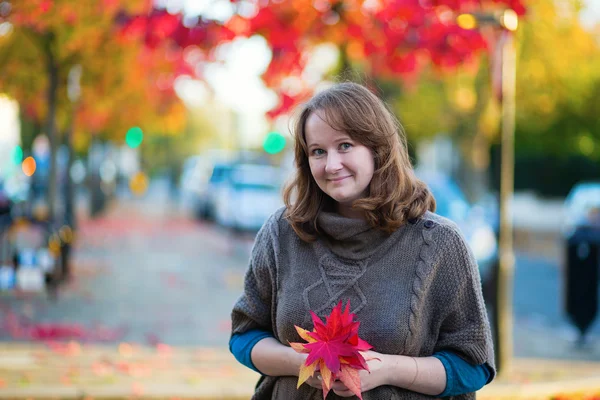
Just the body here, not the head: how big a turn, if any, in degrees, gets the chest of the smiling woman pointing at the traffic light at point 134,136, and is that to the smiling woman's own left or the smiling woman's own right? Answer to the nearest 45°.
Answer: approximately 180°

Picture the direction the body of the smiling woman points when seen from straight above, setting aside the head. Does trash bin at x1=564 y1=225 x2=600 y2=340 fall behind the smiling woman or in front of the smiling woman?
behind

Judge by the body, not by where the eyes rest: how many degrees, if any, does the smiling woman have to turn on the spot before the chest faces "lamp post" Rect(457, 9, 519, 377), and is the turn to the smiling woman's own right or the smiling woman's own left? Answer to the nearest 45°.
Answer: approximately 180°

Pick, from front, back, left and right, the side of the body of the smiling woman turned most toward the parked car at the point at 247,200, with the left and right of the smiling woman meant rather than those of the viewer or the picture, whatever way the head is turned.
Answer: back

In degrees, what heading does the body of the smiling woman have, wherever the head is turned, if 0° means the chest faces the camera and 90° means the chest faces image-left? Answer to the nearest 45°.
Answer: approximately 0°

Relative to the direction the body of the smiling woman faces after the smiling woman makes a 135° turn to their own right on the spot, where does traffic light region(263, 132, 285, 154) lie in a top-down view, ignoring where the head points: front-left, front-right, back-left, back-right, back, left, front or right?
front-right

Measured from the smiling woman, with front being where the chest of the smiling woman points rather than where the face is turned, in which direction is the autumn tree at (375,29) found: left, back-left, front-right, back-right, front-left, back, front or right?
back
